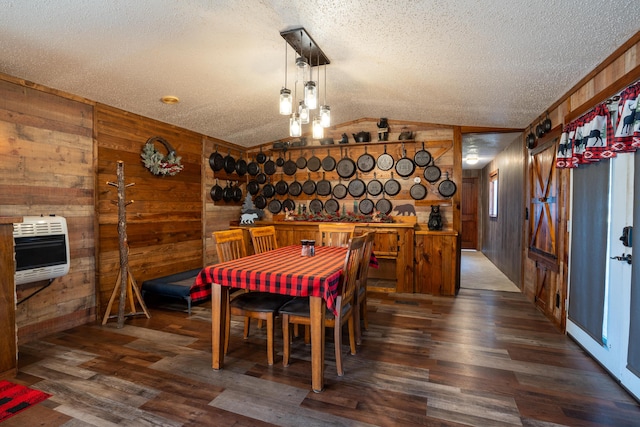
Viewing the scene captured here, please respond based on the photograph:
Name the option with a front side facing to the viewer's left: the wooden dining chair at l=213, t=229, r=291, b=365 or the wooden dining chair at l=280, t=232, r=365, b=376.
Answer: the wooden dining chair at l=280, t=232, r=365, b=376

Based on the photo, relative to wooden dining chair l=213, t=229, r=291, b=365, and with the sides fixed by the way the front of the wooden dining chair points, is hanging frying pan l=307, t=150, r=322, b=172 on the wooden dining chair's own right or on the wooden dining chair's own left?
on the wooden dining chair's own left

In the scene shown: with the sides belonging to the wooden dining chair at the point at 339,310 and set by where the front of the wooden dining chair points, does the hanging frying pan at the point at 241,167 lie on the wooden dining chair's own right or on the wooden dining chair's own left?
on the wooden dining chair's own right

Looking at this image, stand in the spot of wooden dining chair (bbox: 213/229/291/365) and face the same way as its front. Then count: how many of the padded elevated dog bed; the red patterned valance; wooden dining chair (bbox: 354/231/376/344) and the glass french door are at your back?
1

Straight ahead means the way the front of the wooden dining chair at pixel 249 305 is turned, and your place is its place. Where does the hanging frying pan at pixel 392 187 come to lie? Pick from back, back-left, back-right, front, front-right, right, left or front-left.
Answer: left

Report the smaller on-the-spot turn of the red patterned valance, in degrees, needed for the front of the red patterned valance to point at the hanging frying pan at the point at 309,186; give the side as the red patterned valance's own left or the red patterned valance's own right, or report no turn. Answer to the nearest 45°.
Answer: approximately 45° to the red patterned valance's own right

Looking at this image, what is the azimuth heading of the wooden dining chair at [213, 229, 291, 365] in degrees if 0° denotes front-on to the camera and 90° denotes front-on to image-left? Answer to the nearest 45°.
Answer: approximately 315°

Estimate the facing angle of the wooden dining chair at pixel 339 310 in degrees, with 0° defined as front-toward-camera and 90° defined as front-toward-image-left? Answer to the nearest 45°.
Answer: approximately 90°

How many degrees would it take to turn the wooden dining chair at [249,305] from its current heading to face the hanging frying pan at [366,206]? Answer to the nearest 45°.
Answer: approximately 90° to its left

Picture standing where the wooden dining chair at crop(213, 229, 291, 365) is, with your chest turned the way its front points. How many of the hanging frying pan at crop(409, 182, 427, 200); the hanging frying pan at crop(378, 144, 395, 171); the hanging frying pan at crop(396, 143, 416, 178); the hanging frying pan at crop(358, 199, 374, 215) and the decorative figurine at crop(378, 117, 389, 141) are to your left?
5

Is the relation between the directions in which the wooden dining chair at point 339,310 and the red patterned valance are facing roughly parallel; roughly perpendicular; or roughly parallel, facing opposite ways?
roughly parallel

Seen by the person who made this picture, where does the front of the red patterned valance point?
facing the viewer and to the left of the viewer

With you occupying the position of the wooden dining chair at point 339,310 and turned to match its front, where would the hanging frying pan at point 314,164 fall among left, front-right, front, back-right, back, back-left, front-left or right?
right

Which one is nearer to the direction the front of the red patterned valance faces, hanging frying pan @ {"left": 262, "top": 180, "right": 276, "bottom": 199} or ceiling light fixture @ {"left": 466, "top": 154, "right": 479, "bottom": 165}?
the hanging frying pan

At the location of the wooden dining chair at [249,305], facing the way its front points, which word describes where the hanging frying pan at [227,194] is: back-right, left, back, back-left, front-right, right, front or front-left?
back-left

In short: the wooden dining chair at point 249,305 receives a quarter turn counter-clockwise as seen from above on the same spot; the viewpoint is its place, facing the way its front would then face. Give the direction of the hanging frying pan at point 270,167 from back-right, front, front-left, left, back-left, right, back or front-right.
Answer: front-left

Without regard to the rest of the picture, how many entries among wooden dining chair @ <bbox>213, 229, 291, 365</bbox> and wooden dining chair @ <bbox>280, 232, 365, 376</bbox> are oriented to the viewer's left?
1

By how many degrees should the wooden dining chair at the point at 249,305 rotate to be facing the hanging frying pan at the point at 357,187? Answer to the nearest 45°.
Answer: approximately 90° to its left

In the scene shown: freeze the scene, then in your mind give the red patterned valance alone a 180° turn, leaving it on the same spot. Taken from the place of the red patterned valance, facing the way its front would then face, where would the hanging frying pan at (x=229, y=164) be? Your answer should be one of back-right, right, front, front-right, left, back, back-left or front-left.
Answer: back-left

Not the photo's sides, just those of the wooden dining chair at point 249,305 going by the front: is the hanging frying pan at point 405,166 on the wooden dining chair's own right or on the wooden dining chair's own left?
on the wooden dining chair's own left
